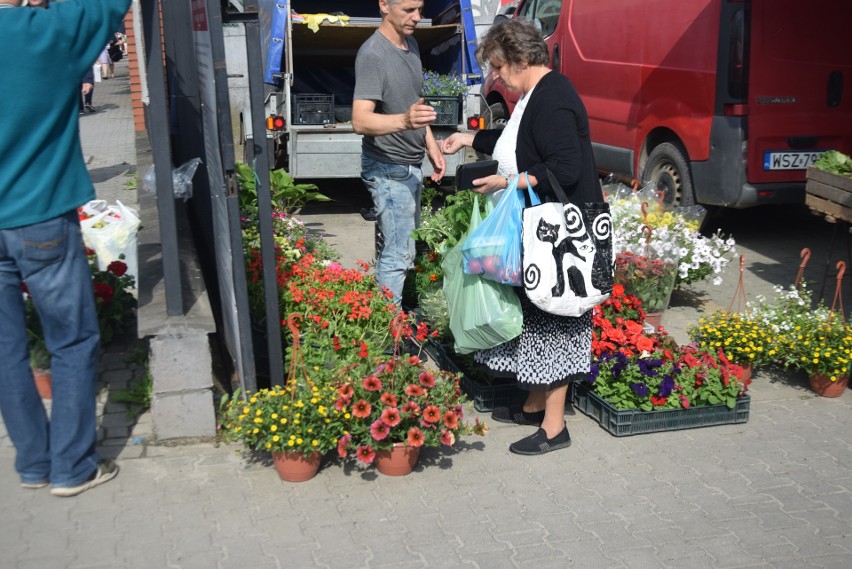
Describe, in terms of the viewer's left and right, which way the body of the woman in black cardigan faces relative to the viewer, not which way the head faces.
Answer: facing to the left of the viewer

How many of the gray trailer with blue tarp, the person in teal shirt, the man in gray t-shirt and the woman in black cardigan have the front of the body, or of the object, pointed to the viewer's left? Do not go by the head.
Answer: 1

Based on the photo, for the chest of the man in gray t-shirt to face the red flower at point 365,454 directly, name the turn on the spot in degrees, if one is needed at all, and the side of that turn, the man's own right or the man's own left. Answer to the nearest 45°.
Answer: approximately 45° to the man's own right

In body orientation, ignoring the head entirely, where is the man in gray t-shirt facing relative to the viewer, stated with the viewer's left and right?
facing the viewer and to the right of the viewer

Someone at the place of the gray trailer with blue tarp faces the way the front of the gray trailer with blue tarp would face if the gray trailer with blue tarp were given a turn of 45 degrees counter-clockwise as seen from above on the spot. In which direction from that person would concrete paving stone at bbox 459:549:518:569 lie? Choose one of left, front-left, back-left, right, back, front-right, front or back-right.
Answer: back-left

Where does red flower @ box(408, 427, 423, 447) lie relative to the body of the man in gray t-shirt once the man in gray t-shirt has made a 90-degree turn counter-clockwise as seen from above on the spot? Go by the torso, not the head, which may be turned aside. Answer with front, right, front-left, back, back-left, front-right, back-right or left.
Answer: back-right

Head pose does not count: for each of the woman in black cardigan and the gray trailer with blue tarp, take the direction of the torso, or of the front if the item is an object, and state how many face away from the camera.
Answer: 1

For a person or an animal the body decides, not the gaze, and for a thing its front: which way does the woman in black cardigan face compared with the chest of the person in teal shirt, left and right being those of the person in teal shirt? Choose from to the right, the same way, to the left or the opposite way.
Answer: to the left

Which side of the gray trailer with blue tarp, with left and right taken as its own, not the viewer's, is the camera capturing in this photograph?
back

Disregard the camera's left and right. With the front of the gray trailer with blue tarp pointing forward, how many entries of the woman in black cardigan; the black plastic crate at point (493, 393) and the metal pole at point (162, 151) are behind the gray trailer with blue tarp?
3

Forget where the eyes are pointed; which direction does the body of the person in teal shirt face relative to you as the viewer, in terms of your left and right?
facing away from the viewer and to the right of the viewer

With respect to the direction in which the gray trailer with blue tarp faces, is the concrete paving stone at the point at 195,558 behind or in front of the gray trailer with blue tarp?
behind

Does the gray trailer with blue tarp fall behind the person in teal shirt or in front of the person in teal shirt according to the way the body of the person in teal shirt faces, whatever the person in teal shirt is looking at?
in front
